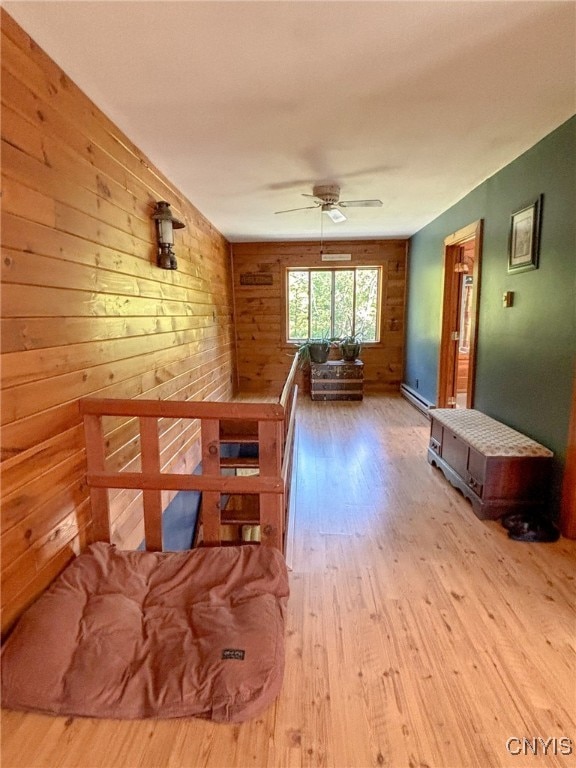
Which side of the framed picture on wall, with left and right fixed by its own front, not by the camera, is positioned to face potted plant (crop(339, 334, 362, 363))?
right

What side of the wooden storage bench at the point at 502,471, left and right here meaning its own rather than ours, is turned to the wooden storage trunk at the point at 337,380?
right

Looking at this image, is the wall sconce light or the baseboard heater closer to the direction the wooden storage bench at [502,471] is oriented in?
the wall sconce light
